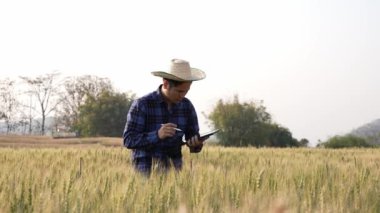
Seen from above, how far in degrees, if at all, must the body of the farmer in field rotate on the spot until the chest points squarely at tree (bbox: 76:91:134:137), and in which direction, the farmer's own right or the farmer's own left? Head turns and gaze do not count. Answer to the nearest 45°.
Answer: approximately 135° to the farmer's own left

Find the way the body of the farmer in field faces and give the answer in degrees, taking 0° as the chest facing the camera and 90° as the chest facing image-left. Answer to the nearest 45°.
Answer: approximately 315°

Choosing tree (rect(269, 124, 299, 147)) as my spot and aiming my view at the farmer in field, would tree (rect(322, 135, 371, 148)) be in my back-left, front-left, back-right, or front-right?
back-left

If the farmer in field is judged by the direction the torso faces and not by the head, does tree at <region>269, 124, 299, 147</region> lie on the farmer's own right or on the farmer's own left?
on the farmer's own left
